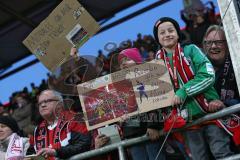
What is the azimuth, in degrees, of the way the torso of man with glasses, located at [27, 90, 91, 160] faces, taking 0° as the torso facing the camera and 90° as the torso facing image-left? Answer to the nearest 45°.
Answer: approximately 45°
